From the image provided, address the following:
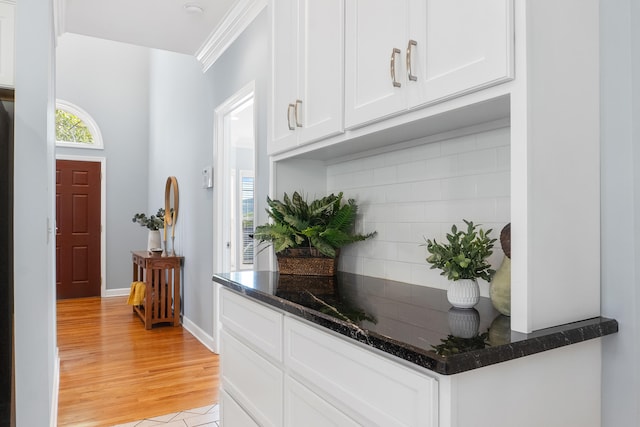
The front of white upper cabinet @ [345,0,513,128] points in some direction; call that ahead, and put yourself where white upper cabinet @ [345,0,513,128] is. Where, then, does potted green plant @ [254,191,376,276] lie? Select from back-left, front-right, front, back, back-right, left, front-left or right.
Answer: right

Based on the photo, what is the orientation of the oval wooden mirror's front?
to the viewer's left

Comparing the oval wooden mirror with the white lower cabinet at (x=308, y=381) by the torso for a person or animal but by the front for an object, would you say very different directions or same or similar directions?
same or similar directions

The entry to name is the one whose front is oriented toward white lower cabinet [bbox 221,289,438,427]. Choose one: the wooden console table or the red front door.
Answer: the red front door

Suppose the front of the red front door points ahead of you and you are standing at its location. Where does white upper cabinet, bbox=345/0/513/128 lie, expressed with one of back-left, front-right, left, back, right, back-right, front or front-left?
front

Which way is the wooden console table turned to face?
to the viewer's left

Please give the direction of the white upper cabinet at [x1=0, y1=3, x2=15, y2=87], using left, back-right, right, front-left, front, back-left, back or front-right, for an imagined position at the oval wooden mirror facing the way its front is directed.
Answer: left

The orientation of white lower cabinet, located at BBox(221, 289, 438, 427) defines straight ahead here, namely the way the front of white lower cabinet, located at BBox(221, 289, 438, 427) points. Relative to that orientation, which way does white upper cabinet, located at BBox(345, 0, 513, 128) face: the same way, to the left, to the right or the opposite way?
the same way

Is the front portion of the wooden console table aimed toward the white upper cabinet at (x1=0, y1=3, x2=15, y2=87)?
no

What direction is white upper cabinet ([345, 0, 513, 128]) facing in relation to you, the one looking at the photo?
facing the viewer and to the left of the viewer

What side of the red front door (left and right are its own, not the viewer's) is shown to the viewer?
front

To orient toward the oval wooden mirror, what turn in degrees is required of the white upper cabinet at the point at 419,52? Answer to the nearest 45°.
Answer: approximately 90° to its right

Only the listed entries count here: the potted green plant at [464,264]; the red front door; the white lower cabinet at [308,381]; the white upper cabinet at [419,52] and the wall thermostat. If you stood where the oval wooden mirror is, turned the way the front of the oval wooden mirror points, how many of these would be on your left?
4

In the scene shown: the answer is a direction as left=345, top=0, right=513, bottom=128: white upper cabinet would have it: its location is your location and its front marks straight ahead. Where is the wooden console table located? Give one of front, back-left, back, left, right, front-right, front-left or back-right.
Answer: right

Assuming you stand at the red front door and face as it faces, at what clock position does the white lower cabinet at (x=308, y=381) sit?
The white lower cabinet is roughly at 12 o'clock from the red front door.

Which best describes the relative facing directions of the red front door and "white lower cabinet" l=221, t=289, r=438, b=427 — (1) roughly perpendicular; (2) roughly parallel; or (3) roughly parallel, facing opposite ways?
roughly perpendicular
